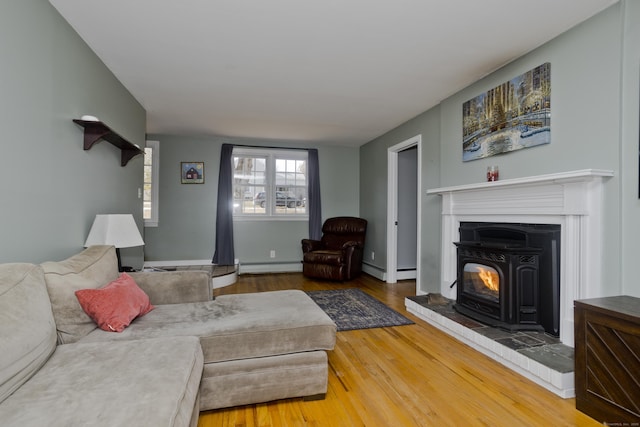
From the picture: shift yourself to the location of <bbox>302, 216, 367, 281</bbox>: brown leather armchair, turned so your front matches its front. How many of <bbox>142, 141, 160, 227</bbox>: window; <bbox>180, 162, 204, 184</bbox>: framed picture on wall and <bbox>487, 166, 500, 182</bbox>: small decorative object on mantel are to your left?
1

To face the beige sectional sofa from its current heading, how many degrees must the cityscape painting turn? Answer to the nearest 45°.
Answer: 0° — it already faces it

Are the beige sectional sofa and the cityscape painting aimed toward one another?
yes

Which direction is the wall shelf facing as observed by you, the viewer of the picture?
facing the viewer and to the right of the viewer

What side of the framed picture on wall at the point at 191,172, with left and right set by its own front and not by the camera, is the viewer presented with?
front

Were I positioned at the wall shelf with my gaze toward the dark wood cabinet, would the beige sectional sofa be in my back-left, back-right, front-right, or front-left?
front-right

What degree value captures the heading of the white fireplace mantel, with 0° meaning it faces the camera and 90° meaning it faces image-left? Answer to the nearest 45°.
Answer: approximately 45°

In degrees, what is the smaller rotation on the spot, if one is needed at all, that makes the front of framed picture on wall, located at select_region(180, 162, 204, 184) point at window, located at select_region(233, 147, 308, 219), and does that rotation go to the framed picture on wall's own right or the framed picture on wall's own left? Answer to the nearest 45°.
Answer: approximately 90° to the framed picture on wall's own left

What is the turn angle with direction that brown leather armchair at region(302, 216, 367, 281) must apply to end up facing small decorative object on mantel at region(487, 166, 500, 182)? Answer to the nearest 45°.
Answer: approximately 90° to its left

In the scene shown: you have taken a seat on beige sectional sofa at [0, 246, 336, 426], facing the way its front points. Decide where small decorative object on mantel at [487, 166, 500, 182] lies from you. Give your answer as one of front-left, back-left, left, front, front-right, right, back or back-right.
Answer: front

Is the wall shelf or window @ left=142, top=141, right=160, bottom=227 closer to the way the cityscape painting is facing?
the wall shelf

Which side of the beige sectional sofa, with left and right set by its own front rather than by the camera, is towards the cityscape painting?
front

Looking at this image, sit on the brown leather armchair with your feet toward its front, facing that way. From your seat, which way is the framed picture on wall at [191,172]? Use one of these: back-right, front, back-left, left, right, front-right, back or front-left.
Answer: front-right

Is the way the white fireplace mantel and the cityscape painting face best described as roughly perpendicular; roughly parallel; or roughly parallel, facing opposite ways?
roughly parallel
